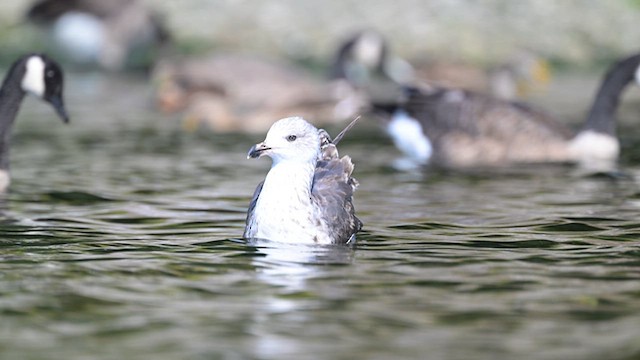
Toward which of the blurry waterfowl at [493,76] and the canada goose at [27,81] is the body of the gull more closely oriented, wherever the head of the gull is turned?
the canada goose

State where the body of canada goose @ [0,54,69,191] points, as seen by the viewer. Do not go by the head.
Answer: to the viewer's right

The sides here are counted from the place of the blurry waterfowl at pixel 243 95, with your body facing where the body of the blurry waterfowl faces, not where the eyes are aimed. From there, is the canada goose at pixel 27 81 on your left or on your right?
on your left
